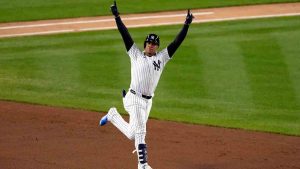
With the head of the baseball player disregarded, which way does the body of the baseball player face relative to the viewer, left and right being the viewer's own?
facing the viewer and to the right of the viewer
